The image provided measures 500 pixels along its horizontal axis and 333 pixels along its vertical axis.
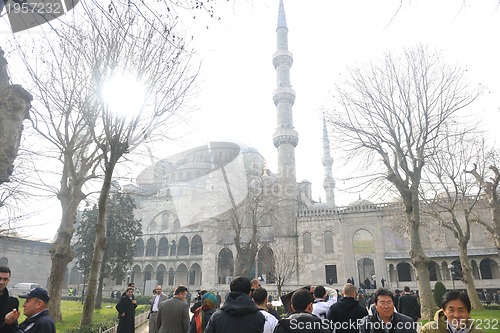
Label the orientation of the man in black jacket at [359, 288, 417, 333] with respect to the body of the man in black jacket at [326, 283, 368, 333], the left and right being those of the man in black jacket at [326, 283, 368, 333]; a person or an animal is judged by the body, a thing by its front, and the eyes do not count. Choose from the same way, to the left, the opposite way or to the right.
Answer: the opposite way

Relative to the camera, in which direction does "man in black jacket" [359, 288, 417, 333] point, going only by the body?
toward the camera

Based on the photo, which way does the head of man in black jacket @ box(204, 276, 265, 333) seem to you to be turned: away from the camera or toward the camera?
away from the camera

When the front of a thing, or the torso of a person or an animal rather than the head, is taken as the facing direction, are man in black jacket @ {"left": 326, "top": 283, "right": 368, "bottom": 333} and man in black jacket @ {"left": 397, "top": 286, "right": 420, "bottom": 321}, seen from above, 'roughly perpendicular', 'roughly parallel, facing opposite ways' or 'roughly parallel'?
roughly parallel

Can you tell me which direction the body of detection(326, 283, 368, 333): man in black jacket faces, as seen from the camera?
away from the camera

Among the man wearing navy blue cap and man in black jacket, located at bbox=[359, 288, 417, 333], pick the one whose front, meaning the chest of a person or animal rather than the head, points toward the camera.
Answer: the man in black jacket

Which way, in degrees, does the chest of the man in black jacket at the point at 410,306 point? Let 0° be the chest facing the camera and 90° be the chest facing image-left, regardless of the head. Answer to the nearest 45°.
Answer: approximately 180°

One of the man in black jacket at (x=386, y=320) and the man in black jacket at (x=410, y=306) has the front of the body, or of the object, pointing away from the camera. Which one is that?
the man in black jacket at (x=410, y=306)

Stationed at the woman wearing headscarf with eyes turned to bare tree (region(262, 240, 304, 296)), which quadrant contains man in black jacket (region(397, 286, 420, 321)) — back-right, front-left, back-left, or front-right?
front-right
